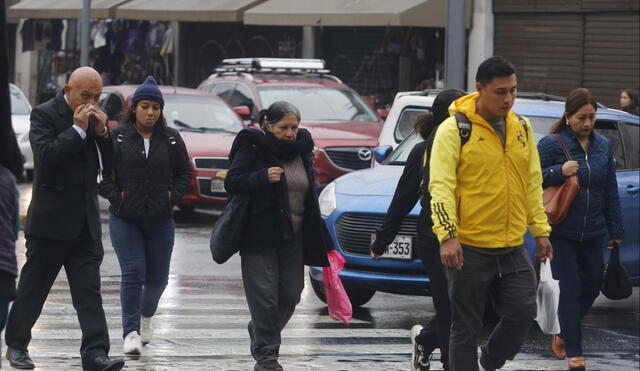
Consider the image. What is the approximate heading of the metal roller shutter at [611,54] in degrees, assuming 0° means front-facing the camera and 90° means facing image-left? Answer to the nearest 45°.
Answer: approximately 0°

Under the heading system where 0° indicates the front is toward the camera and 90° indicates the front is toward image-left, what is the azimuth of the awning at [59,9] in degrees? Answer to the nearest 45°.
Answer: approximately 0°

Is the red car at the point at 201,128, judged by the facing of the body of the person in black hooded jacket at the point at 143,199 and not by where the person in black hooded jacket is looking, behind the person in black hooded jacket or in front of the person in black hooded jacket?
behind

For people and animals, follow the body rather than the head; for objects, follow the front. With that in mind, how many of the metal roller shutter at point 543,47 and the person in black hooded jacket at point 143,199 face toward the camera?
2

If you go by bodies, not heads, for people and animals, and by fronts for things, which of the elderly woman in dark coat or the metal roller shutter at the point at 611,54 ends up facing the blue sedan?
the metal roller shutter

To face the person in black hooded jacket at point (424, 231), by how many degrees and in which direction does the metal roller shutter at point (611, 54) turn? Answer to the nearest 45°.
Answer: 0° — it already faces them

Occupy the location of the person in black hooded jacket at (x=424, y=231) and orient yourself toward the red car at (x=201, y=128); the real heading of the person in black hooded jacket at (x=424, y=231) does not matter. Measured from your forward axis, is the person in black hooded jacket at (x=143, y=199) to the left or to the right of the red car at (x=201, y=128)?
left

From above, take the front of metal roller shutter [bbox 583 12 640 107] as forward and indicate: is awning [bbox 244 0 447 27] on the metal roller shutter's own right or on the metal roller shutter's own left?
on the metal roller shutter's own right

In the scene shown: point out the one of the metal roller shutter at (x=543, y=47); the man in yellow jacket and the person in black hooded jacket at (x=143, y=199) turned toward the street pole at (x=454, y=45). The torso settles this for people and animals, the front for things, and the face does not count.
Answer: the metal roller shutter

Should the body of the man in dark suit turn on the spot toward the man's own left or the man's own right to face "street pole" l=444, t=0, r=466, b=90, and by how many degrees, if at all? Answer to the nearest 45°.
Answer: approximately 90° to the man's own left

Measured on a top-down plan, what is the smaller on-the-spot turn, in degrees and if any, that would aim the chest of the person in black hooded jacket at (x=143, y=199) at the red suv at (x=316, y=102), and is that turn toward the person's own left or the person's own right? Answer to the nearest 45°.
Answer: approximately 180°

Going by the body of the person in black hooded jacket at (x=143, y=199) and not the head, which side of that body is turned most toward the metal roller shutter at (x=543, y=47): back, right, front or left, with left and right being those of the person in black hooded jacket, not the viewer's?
back

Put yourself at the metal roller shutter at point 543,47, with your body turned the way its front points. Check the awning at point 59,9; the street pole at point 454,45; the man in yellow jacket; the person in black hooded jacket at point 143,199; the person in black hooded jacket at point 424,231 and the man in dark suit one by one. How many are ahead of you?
5
